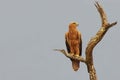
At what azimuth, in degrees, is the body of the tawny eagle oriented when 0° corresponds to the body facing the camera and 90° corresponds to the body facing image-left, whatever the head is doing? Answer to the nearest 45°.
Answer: approximately 0°
